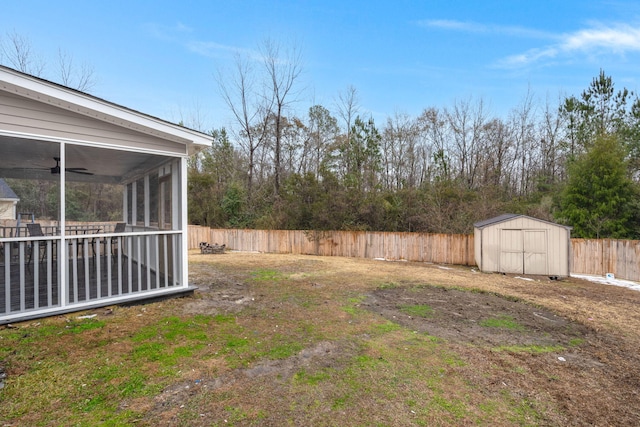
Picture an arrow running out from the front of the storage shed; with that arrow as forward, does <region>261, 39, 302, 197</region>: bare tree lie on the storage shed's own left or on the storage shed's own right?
on the storage shed's own right

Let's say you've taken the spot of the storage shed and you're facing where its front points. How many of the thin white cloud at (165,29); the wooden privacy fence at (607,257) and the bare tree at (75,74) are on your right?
2

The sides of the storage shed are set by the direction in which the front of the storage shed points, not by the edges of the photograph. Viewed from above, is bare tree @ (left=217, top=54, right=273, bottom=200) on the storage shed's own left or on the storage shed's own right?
on the storage shed's own right

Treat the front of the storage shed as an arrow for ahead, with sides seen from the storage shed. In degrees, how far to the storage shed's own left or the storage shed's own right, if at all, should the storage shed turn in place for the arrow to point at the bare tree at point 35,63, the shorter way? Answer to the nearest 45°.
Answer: approximately 90° to the storage shed's own right

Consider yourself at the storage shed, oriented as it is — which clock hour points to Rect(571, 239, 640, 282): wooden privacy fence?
The wooden privacy fence is roughly at 8 o'clock from the storage shed.

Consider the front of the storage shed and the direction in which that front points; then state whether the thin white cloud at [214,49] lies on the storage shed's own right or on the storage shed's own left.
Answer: on the storage shed's own right

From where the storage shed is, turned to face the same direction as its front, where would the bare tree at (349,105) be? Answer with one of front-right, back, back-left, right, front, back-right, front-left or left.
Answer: back-right

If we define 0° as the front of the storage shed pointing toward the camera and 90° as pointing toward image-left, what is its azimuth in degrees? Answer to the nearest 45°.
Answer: approximately 0°

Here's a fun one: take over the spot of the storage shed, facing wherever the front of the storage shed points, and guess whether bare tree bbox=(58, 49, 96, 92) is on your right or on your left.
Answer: on your right

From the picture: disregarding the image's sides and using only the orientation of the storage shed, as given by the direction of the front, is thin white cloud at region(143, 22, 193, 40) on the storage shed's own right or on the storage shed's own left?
on the storage shed's own right

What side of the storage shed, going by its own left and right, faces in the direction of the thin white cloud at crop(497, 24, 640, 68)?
back
